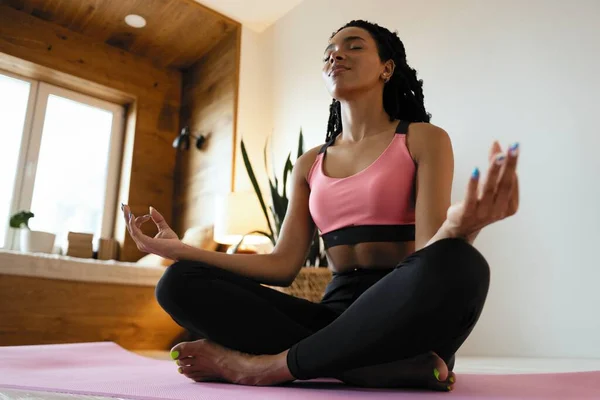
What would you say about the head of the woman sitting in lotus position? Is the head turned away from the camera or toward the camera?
toward the camera

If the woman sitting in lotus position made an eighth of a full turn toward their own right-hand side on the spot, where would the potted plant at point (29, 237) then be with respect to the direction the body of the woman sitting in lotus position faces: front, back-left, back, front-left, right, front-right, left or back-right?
front-right

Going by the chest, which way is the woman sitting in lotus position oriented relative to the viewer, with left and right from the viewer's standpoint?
facing the viewer and to the left of the viewer

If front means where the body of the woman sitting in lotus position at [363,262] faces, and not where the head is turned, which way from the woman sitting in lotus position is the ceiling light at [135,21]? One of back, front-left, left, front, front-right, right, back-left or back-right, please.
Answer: right

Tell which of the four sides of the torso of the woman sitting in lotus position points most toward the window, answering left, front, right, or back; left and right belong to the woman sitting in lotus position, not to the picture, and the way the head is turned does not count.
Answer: right

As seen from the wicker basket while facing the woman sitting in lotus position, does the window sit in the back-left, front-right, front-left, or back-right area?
back-right

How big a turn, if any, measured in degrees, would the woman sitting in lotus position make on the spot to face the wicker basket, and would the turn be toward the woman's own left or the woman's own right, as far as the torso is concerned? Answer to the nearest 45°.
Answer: approximately 135° to the woman's own right
